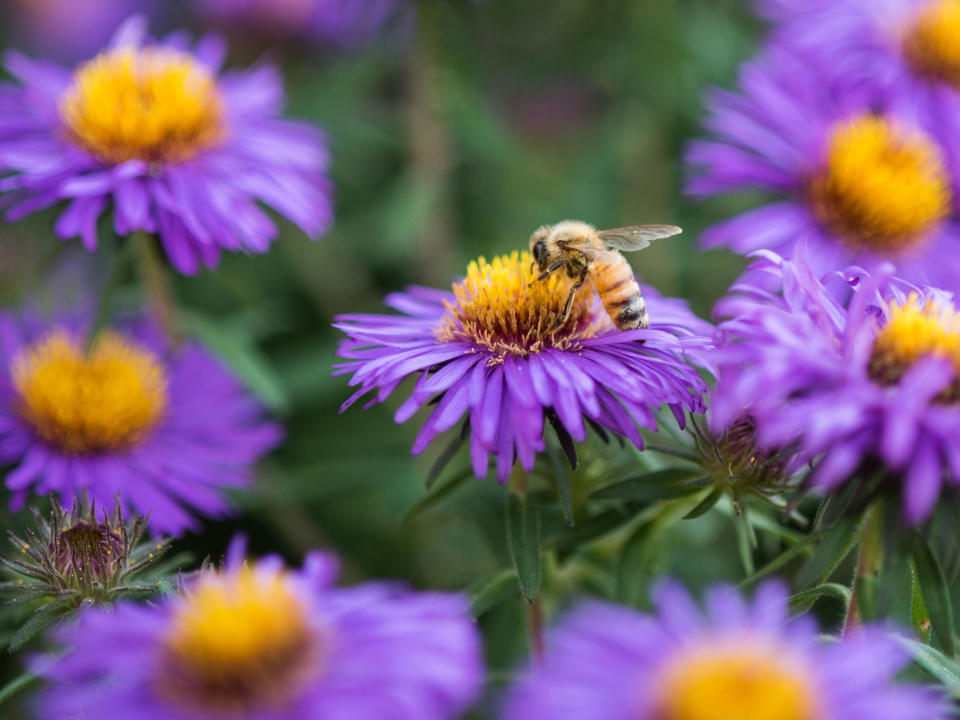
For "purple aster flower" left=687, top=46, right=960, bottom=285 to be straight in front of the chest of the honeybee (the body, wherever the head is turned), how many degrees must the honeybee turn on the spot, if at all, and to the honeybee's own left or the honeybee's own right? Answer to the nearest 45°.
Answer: approximately 135° to the honeybee's own right

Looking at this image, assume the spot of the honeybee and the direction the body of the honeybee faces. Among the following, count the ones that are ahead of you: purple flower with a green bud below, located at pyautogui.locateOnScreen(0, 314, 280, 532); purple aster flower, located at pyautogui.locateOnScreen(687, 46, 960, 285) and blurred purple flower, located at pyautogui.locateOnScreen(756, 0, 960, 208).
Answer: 1

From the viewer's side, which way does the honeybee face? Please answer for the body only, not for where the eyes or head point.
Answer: to the viewer's left

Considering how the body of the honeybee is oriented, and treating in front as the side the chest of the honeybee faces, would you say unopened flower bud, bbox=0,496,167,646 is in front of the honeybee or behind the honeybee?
in front

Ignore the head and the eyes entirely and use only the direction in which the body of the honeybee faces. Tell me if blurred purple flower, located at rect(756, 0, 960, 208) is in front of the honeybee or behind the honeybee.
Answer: behind
